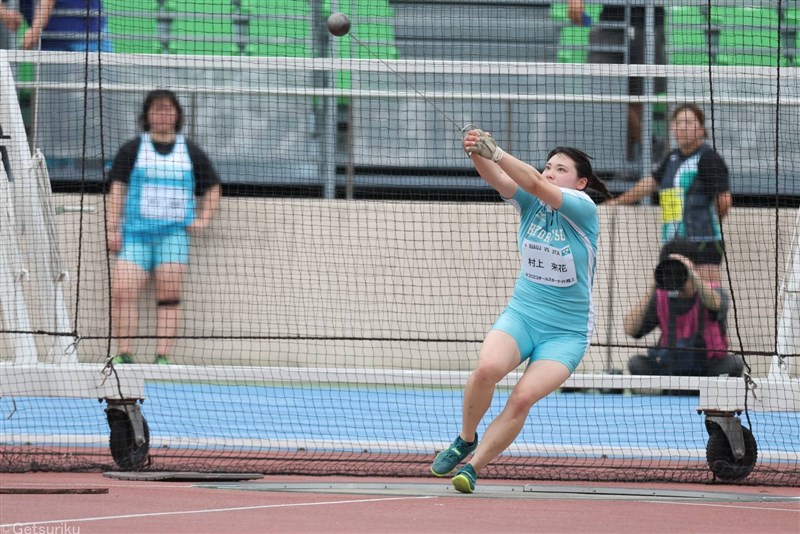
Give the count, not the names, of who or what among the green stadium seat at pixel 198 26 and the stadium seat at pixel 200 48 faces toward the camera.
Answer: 2

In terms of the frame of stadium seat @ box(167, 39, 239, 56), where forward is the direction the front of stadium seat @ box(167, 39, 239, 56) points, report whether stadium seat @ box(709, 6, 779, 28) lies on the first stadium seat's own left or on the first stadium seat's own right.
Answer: on the first stadium seat's own left
